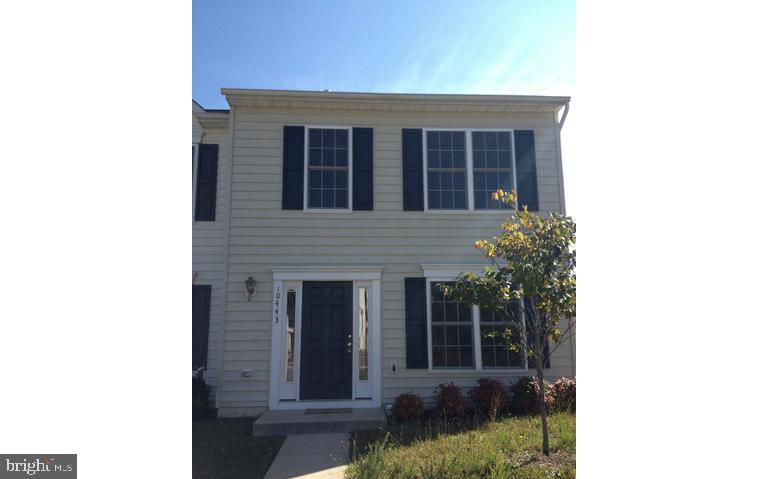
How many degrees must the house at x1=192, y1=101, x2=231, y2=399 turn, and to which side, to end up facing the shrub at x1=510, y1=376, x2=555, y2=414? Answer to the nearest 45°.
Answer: approximately 45° to its left

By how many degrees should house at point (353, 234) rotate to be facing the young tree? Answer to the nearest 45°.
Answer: approximately 45° to its left

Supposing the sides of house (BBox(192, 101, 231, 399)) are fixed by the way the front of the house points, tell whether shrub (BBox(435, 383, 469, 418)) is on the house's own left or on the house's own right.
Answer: on the house's own left

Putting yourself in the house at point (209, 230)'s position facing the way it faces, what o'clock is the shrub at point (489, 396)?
The shrub is roughly at 10 o'clock from the house.

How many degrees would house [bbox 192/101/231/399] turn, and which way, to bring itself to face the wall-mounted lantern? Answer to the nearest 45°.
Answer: approximately 45° to its left

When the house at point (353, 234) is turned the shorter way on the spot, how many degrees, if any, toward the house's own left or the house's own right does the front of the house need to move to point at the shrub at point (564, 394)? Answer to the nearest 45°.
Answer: approximately 90° to the house's own left

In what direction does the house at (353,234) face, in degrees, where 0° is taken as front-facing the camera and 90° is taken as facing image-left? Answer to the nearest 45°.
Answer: approximately 0°
